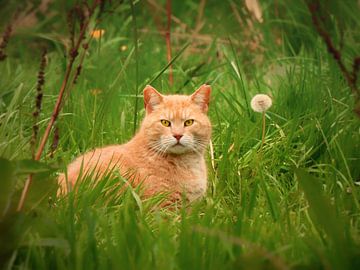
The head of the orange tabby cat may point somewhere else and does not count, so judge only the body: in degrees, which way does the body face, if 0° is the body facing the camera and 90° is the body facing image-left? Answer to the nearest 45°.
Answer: approximately 315°
